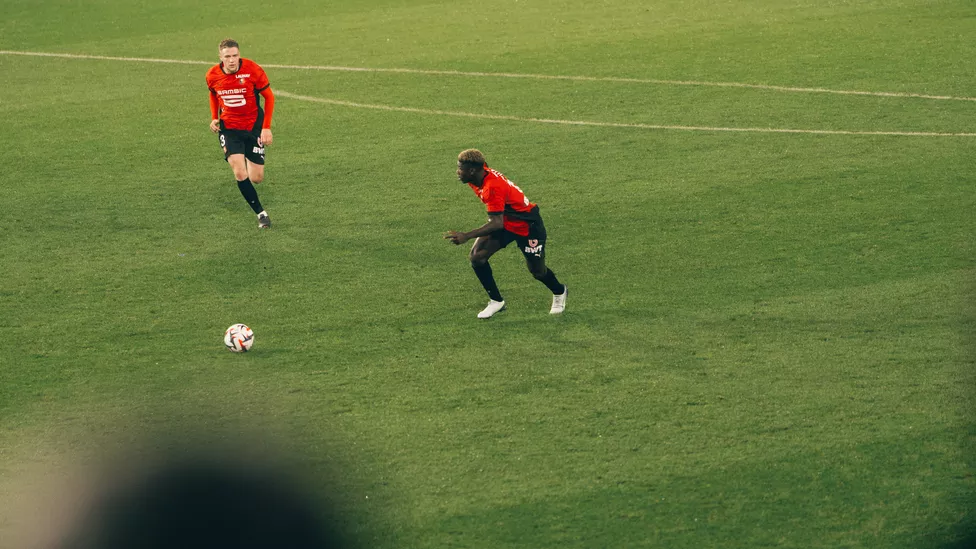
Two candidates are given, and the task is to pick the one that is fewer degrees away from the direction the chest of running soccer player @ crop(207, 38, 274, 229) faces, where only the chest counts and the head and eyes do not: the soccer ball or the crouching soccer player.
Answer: the soccer ball

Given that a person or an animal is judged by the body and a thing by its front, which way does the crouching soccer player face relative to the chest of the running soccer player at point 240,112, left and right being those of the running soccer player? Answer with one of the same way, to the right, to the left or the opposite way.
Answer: to the right

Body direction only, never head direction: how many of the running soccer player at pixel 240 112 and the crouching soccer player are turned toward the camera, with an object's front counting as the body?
1

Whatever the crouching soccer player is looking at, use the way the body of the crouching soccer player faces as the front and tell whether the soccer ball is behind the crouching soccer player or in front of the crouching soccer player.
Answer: in front

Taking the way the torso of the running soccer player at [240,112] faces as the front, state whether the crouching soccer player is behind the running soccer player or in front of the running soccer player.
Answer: in front

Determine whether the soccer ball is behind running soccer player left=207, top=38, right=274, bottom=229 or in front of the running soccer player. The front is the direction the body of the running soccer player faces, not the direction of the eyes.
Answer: in front

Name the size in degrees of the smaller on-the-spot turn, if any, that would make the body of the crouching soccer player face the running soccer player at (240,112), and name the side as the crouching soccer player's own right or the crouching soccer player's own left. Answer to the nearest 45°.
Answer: approximately 45° to the crouching soccer player's own right

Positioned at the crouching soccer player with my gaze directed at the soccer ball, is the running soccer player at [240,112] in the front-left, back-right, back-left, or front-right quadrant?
front-right

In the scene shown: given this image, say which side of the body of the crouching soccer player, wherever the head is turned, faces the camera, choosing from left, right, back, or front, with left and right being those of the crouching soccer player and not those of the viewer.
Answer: left

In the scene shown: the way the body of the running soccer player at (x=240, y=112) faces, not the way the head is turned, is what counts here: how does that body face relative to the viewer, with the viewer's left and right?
facing the viewer

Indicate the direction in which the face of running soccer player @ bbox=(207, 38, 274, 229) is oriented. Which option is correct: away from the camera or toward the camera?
toward the camera
